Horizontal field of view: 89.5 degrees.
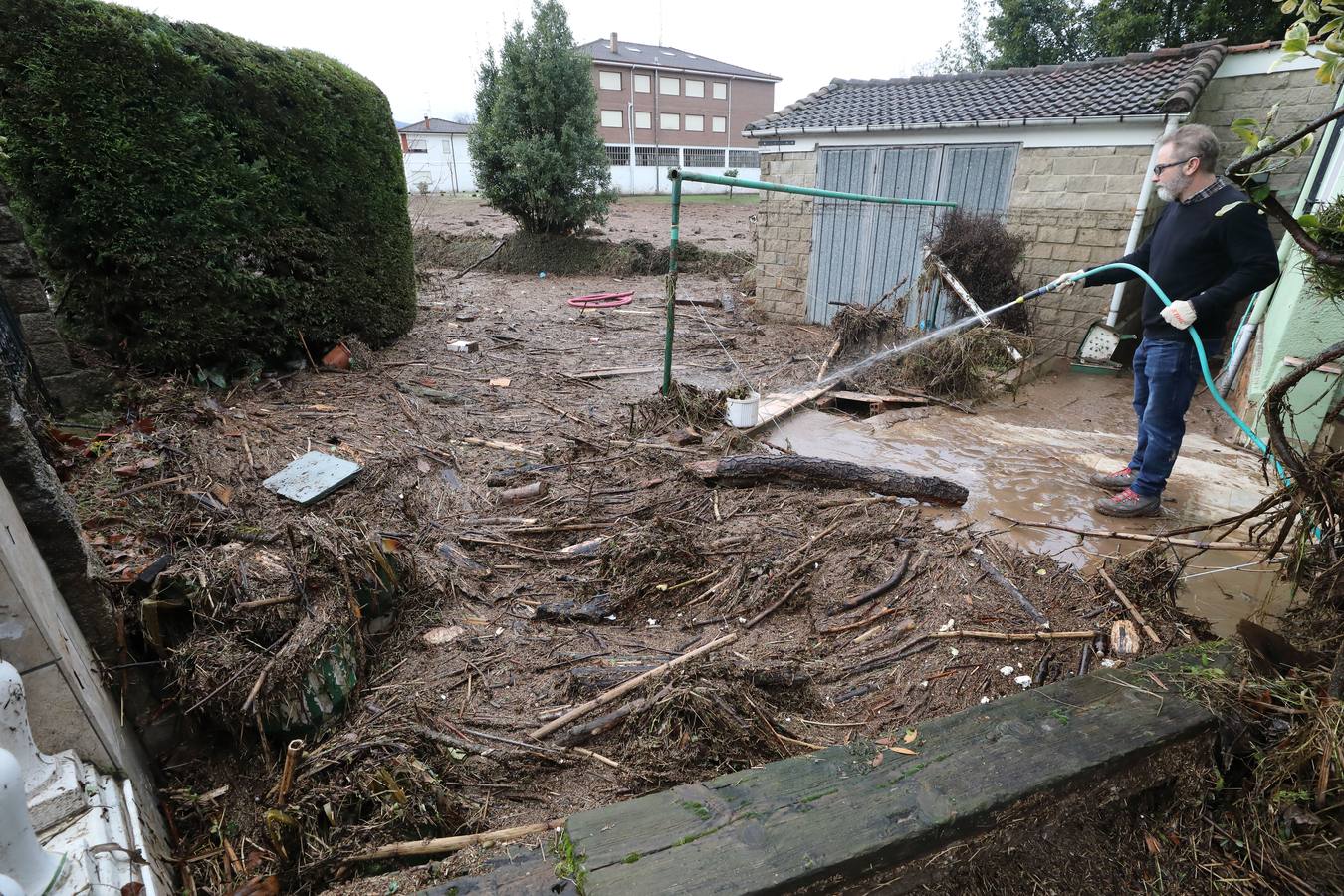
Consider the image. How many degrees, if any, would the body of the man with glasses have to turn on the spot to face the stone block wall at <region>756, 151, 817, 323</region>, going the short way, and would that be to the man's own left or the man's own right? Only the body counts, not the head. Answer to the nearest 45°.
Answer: approximately 45° to the man's own right

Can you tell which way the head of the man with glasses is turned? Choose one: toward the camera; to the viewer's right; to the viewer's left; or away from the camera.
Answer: to the viewer's left

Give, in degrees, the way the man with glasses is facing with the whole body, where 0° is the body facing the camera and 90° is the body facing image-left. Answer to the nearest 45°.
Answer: approximately 90°

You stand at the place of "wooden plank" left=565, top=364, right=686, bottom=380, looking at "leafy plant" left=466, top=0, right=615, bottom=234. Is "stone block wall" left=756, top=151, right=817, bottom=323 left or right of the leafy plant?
right

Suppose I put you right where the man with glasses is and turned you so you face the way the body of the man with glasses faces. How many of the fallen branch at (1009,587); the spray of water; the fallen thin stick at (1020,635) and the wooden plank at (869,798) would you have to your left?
3

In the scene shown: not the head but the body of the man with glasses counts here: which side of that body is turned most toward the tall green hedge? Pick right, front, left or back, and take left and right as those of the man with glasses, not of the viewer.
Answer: front

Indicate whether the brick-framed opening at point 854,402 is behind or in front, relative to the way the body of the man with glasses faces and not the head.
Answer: in front

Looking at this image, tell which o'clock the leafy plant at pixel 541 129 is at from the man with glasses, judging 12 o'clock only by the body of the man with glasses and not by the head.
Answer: The leafy plant is roughly at 1 o'clock from the man with glasses.

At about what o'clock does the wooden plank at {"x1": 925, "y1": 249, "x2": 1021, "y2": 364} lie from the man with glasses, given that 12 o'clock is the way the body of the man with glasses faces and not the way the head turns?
The wooden plank is roughly at 2 o'clock from the man with glasses.

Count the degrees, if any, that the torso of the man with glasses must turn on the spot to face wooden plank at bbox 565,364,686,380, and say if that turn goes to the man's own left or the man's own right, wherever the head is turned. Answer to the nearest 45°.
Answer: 0° — they already face it

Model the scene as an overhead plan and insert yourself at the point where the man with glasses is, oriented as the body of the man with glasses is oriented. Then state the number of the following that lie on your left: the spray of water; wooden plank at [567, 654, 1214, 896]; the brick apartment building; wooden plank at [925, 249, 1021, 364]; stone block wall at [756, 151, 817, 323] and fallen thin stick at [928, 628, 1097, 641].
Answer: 2

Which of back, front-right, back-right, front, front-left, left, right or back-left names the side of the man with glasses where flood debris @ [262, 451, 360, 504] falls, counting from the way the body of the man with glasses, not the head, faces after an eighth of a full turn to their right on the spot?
left

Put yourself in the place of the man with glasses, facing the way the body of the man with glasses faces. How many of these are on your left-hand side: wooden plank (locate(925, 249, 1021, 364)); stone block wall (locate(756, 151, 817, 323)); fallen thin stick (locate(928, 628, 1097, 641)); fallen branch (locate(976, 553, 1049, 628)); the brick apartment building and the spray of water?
2
